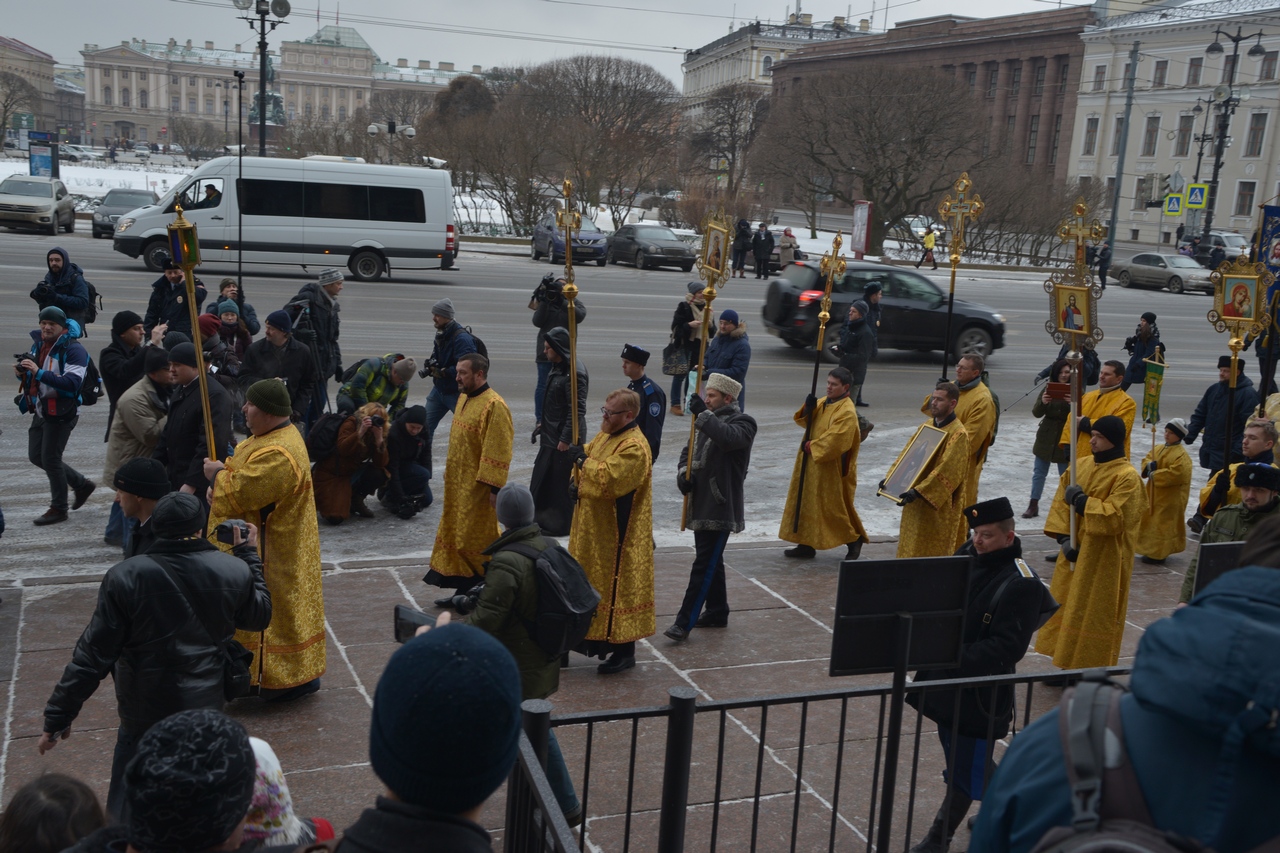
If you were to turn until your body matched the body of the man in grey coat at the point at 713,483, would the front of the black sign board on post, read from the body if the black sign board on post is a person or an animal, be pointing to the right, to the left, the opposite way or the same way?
to the right

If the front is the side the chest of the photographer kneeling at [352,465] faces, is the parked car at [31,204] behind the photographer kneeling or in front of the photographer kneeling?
behind

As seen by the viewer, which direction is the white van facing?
to the viewer's left

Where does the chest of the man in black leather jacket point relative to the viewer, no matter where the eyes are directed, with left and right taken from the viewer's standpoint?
facing away from the viewer

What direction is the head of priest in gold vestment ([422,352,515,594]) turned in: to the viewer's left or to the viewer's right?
to the viewer's left

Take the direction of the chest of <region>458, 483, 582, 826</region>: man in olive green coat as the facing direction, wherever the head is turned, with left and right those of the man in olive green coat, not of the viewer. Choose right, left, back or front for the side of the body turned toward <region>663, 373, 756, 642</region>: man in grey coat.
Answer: right

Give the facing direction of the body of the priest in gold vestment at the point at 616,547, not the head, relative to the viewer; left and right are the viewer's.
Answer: facing to the left of the viewer

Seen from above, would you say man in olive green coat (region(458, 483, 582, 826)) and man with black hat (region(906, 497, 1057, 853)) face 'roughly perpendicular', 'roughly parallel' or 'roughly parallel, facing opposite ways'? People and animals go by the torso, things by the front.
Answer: roughly perpendicular

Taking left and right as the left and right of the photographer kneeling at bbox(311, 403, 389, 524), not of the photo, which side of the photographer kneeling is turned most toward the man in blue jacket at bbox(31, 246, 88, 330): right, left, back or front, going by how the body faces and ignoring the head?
back

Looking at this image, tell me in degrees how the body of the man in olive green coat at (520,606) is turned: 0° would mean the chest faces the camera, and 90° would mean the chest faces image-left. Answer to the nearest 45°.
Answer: approximately 135°

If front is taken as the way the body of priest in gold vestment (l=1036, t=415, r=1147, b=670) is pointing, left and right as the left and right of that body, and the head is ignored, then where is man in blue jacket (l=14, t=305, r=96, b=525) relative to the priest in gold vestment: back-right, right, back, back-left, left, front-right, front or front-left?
front-right

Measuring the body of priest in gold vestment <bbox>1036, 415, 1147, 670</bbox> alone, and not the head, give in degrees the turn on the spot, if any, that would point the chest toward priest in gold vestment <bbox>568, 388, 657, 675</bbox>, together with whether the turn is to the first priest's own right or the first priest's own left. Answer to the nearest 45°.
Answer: approximately 45° to the first priest's own right

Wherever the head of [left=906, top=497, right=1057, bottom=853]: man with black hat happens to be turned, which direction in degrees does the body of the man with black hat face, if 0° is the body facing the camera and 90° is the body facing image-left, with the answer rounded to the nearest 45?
approximately 45°

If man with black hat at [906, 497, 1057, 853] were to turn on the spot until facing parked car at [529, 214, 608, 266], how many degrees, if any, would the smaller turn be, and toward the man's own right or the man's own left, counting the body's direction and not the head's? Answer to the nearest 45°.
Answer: approximately 90° to the man's own right

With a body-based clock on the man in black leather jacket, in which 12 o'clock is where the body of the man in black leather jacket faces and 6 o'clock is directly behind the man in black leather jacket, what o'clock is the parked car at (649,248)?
The parked car is roughly at 1 o'clock from the man in black leather jacket.
